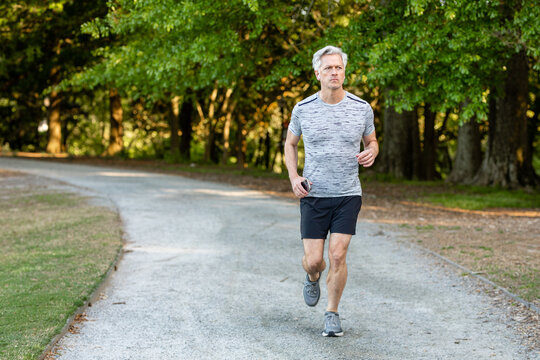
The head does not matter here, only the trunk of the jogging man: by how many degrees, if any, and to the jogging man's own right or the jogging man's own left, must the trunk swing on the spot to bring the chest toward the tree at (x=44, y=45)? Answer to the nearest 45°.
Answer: approximately 135° to the jogging man's own right

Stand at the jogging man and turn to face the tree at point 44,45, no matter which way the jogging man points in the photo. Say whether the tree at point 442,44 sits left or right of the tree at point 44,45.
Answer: right

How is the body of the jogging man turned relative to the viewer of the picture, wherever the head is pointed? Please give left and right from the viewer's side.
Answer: facing the viewer

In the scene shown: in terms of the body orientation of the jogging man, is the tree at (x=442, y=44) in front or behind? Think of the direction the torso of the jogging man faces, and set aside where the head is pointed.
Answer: behind
